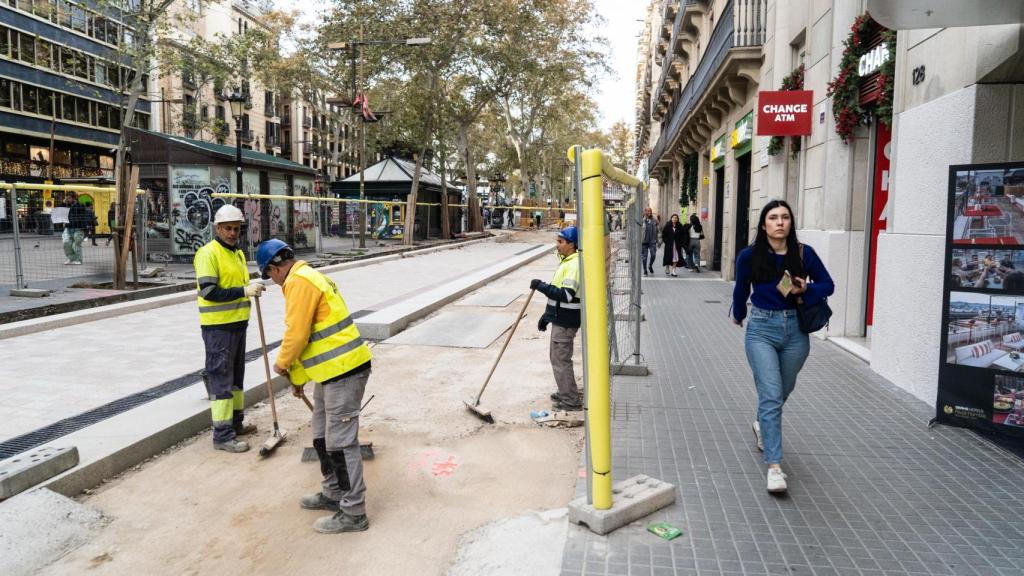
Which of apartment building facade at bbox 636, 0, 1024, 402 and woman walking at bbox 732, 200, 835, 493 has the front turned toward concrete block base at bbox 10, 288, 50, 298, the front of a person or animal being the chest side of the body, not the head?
the apartment building facade

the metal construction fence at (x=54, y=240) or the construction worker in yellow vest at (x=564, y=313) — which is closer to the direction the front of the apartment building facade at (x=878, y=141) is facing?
the metal construction fence

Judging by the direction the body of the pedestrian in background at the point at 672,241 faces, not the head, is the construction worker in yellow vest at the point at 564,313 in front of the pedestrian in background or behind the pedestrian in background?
in front

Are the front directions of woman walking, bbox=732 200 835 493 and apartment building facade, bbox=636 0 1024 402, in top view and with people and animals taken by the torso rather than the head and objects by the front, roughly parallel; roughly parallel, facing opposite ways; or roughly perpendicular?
roughly perpendicular

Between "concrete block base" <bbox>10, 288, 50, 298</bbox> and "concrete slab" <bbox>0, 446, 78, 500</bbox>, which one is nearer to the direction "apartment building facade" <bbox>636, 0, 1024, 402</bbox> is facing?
the concrete block base

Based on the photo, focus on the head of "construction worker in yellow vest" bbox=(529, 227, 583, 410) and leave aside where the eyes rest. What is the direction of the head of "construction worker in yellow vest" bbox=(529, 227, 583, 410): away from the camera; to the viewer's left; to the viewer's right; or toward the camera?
to the viewer's left

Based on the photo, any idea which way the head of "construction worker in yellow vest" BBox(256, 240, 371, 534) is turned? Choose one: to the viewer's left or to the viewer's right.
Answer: to the viewer's left

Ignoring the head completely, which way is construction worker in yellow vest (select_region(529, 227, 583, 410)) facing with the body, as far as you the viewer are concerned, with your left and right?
facing to the left of the viewer

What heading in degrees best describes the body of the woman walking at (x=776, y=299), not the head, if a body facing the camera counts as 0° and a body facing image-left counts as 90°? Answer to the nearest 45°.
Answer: approximately 0°

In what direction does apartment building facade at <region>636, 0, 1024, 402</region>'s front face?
to the viewer's left

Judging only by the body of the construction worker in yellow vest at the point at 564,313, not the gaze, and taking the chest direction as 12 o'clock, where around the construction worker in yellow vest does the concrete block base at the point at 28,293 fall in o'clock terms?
The concrete block base is roughly at 1 o'clock from the construction worker in yellow vest.

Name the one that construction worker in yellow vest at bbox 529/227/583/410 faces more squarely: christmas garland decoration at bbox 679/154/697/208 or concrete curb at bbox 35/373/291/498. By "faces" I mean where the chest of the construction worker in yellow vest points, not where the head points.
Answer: the concrete curb

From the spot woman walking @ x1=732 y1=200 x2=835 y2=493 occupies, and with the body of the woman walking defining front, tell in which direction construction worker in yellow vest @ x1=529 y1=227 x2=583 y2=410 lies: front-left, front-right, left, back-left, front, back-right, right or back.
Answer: back-right
